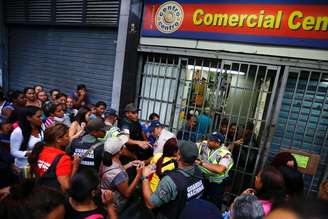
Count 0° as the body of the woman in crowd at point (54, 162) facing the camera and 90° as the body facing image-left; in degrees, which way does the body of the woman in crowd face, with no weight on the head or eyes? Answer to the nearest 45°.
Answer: approximately 225°

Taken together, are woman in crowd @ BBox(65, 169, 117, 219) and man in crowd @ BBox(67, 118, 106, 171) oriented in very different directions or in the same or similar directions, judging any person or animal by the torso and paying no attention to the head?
same or similar directions

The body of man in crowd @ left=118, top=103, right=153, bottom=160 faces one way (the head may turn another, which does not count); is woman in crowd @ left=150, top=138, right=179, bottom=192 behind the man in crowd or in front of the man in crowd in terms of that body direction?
in front

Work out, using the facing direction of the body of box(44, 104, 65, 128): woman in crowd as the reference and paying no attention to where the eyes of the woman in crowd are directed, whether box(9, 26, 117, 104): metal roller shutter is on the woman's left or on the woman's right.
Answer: on the woman's left

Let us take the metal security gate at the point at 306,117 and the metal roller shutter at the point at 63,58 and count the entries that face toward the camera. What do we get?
2

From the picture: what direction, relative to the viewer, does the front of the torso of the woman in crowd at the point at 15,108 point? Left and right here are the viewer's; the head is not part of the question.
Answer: facing to the right of the viewer

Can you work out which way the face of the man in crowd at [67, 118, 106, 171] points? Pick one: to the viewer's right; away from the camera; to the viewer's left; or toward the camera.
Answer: away from the camera

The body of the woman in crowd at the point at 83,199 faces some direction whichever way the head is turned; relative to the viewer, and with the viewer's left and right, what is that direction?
facing away from the viewer and to the right of the viewer

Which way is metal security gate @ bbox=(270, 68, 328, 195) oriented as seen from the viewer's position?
toward the camera

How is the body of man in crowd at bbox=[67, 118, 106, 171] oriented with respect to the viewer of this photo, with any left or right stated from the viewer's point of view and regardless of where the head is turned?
facing away from the viewer and to the right of the viewer

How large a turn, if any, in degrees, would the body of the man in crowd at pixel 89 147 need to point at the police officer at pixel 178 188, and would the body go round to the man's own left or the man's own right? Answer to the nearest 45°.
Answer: approximately 90° to the man's own right

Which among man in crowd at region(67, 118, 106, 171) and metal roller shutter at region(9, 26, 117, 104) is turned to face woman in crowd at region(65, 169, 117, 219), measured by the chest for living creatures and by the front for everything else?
the metal roller shutter

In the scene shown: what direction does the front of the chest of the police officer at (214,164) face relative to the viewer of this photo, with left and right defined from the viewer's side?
facing the viewer and to the left of the viewer

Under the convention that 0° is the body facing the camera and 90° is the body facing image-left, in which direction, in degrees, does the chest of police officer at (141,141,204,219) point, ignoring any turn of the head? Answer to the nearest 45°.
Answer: approximately 135°

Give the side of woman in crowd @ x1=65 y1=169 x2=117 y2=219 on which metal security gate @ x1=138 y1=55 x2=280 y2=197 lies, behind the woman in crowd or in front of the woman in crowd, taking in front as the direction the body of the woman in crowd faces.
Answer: in front
